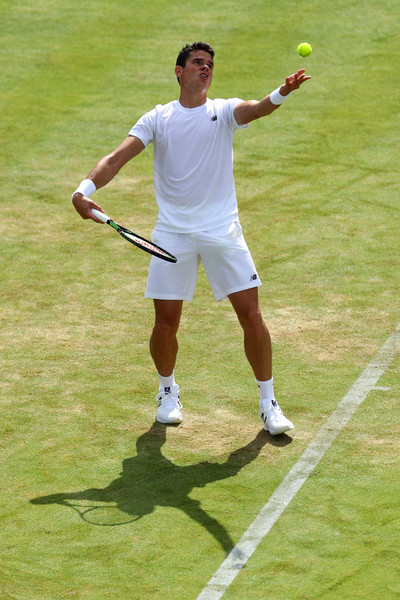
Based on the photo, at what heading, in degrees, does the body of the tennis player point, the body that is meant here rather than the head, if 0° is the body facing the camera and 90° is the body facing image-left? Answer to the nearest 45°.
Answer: approximately 0°
